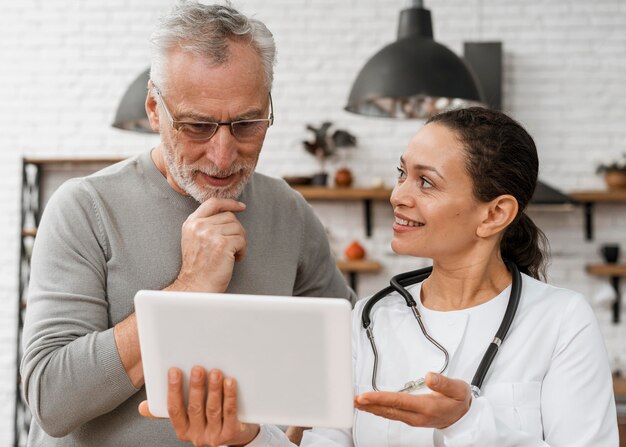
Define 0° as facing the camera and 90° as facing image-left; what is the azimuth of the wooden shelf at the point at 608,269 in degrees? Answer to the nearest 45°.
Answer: approximately 0°

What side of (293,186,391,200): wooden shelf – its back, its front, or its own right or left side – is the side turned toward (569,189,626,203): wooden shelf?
left

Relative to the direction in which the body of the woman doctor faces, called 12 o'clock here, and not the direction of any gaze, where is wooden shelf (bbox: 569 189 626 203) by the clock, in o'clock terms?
The wooden shelf is roughly at 5 o'clock from the woman doctor.

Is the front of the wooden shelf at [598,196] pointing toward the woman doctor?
yes

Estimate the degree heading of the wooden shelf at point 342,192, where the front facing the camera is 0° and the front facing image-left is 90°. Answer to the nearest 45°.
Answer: approximately 0°

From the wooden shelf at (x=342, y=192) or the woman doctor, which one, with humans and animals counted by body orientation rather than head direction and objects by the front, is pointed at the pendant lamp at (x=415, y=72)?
the wooden shelf

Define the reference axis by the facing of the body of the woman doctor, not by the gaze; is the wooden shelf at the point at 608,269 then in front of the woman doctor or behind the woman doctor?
behind

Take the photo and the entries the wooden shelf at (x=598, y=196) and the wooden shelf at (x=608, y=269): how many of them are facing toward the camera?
2

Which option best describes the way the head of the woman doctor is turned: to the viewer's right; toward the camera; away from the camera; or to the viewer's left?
to the viewer's left

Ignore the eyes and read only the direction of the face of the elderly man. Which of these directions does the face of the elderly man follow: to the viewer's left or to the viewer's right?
to the viewer's right
